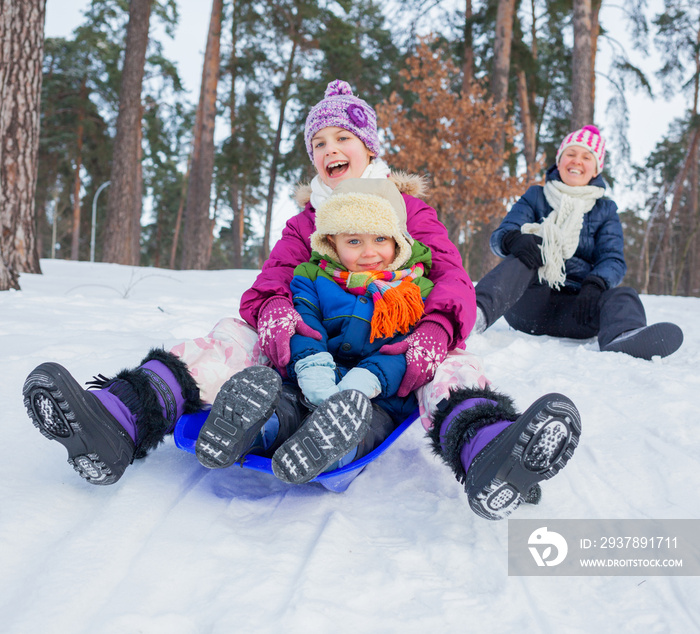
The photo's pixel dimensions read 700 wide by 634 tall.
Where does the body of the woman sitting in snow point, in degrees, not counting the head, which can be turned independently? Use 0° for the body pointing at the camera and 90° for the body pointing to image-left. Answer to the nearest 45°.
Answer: approximately 0°

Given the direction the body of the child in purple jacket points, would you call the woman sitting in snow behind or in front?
behind

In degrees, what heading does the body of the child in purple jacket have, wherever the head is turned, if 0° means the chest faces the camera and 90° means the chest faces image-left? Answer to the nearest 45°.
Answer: approximately 0°

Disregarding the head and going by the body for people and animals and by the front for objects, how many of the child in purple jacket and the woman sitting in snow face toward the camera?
2

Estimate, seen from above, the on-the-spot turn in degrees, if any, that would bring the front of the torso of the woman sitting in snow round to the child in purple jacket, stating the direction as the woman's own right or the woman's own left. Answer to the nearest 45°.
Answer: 0° — they already face them
